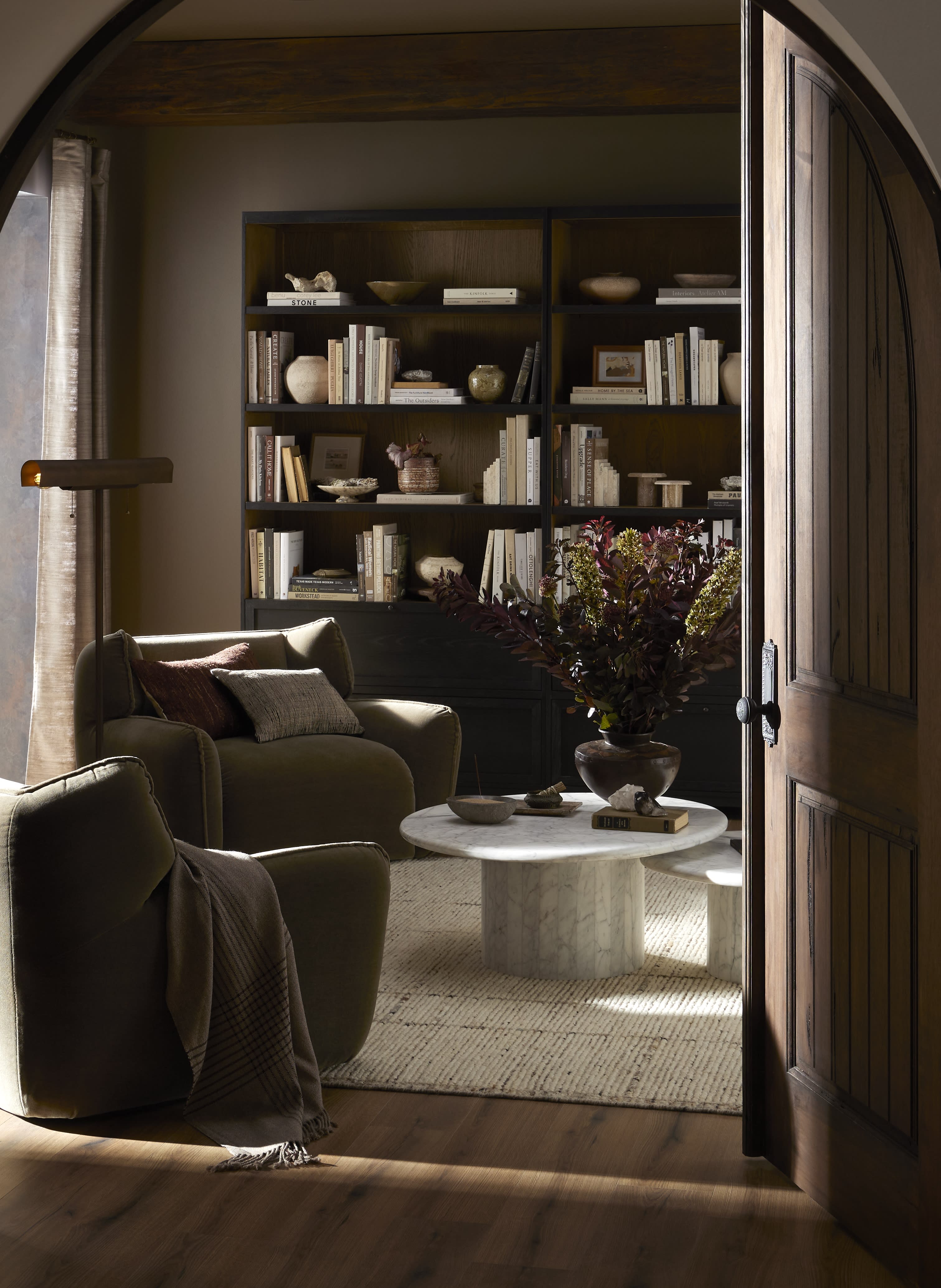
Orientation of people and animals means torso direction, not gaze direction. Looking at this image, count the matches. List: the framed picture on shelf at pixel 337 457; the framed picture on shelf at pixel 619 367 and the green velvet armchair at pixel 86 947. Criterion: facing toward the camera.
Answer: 2

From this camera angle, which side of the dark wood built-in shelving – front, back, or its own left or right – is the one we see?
front

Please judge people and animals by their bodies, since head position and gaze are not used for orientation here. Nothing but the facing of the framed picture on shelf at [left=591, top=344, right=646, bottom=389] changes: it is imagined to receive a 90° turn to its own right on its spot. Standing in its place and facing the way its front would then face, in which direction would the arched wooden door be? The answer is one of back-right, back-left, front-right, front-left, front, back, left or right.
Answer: left

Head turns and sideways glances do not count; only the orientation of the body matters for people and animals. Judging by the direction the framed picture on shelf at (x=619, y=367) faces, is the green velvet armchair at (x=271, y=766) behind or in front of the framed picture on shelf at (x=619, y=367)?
in front

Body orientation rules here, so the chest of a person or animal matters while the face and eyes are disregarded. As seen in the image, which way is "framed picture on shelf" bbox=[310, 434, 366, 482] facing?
toward the camera

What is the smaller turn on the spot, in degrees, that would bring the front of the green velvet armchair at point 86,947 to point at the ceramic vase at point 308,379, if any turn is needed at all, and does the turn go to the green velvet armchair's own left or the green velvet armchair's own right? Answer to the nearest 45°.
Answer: approximately 45° to the green velvet armchair's own left

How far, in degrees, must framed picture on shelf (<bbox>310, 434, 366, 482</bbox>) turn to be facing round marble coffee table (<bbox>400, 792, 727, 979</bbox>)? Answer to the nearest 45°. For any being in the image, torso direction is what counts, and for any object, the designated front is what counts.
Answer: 0° — it already faces it

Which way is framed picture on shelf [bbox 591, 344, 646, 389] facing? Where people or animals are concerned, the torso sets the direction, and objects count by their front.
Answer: toward the camera

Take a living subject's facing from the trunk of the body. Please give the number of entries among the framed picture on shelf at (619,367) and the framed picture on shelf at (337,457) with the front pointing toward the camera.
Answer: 2

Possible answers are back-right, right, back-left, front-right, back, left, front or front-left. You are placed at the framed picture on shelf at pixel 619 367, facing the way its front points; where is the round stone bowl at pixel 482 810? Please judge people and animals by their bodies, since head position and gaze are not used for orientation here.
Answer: front

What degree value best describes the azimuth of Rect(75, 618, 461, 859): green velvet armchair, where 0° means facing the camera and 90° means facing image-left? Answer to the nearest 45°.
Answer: approximately 315°

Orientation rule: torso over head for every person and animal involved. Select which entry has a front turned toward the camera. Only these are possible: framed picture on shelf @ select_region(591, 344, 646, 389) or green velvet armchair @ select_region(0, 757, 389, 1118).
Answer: the framed picture on shelf
